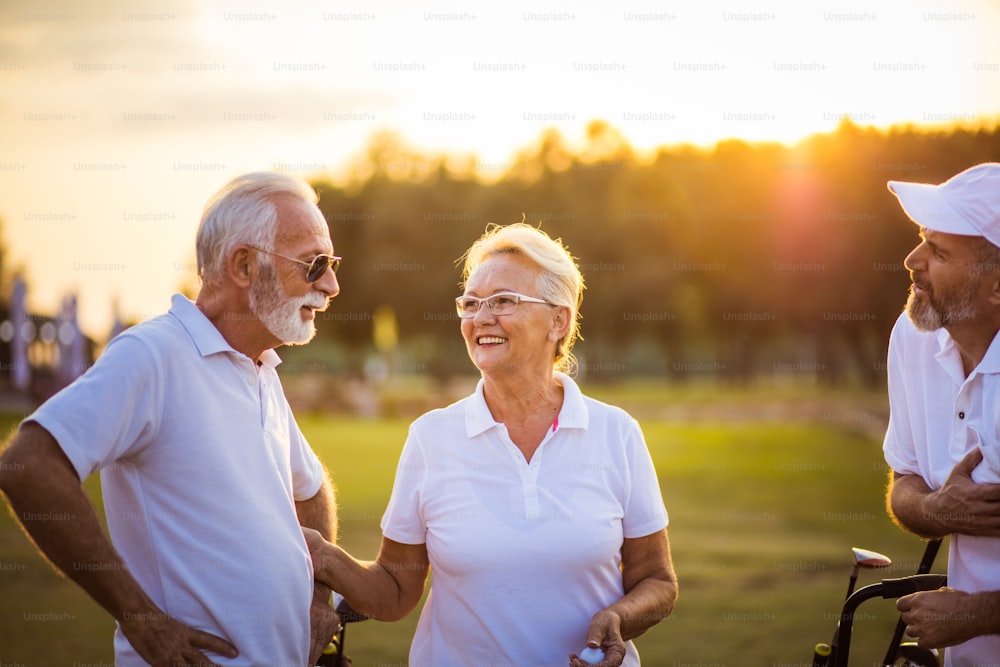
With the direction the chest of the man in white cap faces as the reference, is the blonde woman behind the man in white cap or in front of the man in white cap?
in front

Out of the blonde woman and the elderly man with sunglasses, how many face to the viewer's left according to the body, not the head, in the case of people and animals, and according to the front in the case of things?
0

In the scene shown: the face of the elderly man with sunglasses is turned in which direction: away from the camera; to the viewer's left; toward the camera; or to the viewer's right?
to the viewer's right

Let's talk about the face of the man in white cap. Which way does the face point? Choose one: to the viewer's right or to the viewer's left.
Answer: to the viewer's left

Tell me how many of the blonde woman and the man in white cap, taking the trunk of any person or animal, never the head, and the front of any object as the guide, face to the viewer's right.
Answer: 0

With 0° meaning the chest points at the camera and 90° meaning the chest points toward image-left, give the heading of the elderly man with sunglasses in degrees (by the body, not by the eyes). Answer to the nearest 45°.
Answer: approximately 315°
